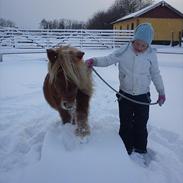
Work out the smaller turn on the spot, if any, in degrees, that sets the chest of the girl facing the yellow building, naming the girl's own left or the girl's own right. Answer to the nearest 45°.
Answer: approximately 180°

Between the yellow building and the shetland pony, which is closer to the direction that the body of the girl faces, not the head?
the shetland pony

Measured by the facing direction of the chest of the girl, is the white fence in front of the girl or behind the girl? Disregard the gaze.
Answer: behind

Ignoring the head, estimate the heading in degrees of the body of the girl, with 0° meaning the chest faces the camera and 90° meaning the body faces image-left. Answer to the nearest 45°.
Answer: approximately 0°

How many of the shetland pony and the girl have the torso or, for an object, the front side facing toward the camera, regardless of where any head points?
2

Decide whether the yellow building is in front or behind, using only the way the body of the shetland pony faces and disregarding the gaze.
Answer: behind

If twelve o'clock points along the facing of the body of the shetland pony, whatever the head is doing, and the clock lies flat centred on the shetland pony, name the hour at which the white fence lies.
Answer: The white fence is roughly at 6 o'clock from the shetland pony.

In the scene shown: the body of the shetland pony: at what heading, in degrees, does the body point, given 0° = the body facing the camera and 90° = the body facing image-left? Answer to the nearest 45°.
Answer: approximately 0°

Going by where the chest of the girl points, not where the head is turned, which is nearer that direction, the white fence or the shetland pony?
the shetland pony
